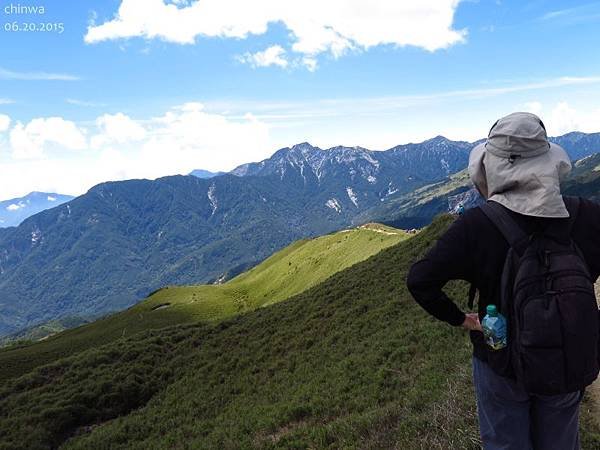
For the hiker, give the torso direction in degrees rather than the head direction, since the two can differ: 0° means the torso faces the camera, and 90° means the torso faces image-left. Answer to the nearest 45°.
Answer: approximately 135°
